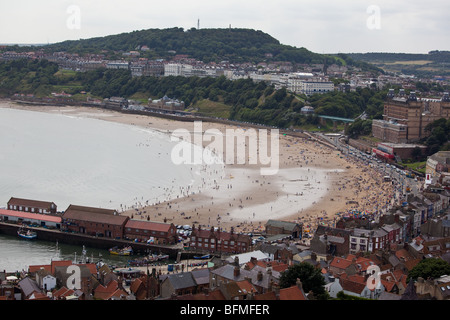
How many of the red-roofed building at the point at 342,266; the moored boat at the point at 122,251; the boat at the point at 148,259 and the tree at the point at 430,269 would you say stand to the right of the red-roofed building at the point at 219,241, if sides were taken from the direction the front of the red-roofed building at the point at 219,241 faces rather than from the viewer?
2
